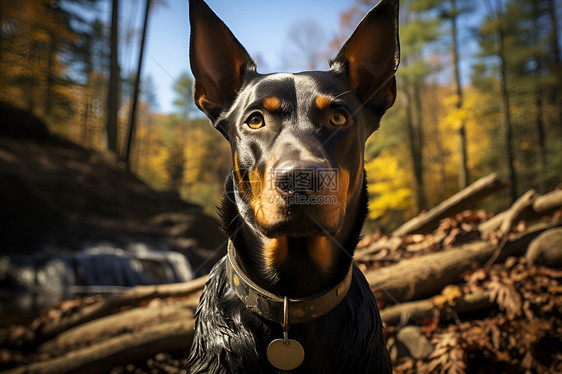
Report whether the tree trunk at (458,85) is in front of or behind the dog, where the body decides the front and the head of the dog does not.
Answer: behind

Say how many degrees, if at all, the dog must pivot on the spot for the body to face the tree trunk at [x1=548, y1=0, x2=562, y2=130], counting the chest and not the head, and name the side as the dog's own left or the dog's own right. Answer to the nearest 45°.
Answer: approximately 135° to the dog's own left

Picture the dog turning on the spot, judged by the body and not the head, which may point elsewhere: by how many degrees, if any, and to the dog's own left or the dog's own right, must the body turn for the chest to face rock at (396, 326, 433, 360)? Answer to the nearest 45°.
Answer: approximately 135° to the dog's own left

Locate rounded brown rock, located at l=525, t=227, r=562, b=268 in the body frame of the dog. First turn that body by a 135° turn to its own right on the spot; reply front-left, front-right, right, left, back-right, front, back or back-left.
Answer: right

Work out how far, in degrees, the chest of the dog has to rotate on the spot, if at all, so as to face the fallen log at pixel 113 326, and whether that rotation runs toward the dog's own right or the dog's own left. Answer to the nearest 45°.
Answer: approximately 135° to the dog's own right

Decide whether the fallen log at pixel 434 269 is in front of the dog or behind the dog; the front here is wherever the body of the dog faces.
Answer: behind

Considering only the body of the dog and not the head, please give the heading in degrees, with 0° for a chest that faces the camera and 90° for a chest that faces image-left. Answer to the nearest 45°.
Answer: approximately 0°
